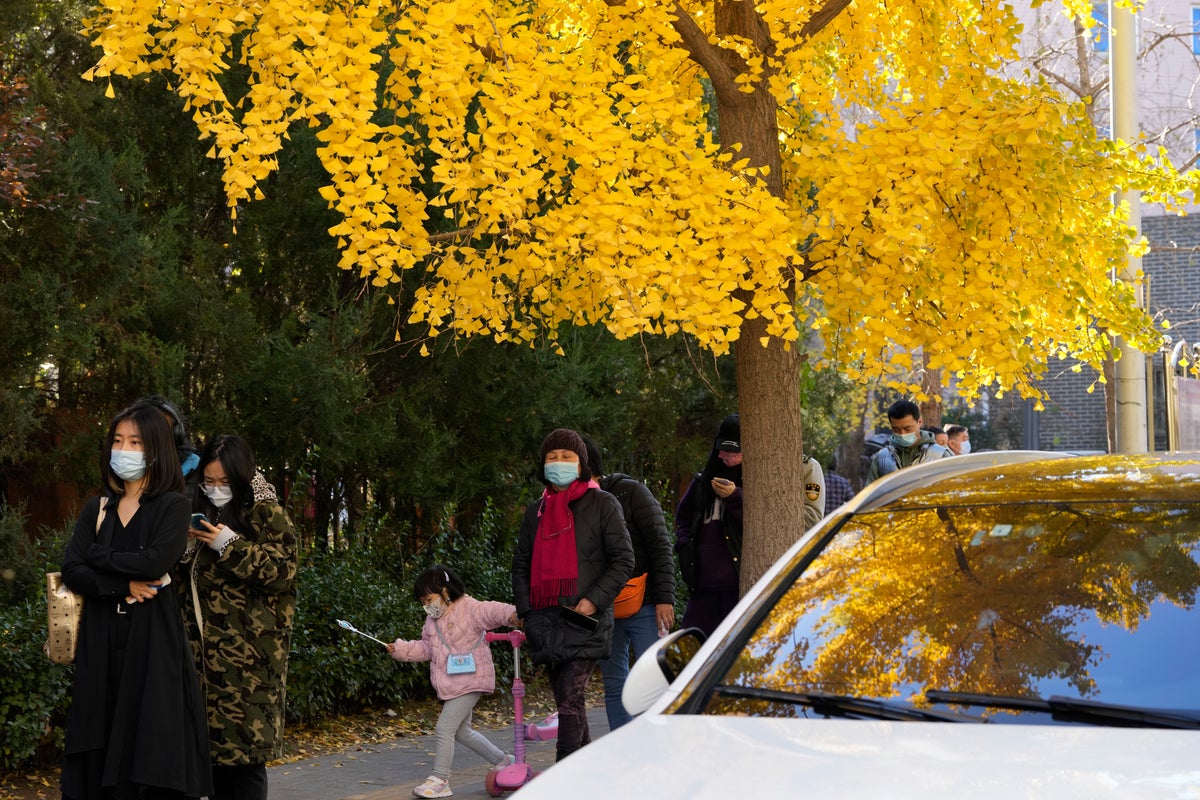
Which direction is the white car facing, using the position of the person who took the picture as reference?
facing the viewer

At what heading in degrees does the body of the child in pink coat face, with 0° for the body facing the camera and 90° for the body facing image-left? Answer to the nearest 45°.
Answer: approximately 45°

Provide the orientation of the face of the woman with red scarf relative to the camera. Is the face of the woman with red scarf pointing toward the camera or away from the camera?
toward the camera

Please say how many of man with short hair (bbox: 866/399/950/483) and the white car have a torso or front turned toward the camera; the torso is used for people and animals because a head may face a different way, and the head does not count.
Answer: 2

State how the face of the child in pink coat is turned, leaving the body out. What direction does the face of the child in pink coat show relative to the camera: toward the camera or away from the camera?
toward the camera

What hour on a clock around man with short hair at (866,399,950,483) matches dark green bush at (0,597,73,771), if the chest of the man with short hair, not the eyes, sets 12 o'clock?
The dark green bush is roughly at 2 o'clock from the man with short hair.

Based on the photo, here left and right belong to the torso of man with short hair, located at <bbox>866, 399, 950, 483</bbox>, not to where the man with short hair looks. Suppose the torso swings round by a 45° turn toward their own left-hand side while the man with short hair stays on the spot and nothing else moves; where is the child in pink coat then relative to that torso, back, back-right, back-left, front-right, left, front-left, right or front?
right

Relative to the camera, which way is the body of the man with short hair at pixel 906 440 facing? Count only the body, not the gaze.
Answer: toward the camera

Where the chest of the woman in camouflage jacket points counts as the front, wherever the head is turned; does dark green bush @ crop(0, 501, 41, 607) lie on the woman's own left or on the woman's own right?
on the woman's own right

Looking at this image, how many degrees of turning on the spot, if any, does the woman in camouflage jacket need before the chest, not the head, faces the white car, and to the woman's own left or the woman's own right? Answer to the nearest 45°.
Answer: approximately 90° to the woman's own left

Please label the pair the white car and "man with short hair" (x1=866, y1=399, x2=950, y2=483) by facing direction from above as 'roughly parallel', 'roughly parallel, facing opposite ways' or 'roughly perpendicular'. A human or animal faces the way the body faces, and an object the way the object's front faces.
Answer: roughly parallel

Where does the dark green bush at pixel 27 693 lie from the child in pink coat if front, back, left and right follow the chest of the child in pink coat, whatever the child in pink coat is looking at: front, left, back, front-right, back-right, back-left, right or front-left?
front-right

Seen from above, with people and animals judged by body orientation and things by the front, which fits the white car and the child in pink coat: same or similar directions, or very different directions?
same or similar directions
